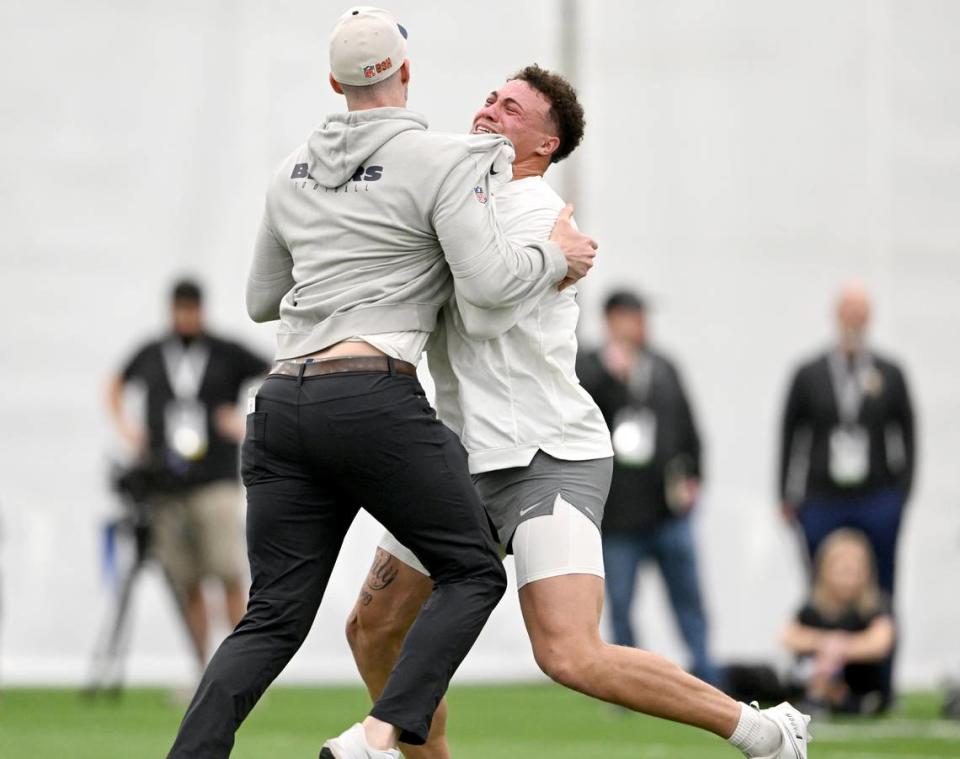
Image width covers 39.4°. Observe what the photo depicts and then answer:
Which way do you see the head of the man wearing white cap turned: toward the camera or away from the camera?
away from the camera

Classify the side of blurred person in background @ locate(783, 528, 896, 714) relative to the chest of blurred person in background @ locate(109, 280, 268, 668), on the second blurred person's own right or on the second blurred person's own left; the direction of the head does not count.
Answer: on the second blurred person's own left

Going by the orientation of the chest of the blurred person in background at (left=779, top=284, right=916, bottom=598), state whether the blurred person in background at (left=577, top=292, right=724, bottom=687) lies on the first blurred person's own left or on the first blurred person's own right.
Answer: on the first blurred person's own right

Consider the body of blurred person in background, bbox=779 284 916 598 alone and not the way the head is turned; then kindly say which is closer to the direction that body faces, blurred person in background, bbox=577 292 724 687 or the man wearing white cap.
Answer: the man wearing white cap

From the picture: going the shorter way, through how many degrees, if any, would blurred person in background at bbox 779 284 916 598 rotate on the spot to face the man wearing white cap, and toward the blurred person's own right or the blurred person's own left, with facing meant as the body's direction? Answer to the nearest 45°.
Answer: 0° — they already face them

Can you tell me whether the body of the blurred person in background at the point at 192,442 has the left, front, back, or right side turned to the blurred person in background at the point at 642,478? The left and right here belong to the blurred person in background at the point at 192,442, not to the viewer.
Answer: left

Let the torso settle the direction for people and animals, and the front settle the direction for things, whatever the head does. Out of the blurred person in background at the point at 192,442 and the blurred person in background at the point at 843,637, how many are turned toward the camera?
2

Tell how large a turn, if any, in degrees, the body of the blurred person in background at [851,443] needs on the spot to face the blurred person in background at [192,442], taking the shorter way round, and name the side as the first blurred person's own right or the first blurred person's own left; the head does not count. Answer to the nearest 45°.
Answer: approximately 90° to the first blurred person's own right

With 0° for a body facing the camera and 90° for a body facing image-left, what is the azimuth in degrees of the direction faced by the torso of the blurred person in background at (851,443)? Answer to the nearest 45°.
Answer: approximately 0°
